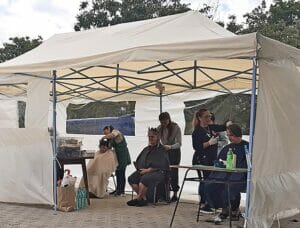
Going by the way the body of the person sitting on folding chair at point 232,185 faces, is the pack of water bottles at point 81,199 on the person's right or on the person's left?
on the person's right

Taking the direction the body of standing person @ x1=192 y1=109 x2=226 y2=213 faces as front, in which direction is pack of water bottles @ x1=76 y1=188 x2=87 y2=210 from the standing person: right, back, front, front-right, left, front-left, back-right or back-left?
back-right

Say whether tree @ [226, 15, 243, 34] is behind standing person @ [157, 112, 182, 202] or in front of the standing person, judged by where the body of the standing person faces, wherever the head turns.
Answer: behind

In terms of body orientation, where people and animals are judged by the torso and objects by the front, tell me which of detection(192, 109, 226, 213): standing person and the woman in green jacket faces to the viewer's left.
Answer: the woman in green jacket

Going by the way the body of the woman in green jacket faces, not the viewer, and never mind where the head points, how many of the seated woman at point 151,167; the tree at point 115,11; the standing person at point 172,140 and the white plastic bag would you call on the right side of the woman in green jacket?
1

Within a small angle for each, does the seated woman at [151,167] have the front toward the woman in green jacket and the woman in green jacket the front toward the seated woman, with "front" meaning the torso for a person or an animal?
no

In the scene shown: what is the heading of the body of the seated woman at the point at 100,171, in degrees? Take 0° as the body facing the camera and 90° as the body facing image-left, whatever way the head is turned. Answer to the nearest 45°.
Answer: approximately 45°

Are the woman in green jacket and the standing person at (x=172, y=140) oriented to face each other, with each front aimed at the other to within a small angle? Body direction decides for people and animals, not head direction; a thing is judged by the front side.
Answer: no

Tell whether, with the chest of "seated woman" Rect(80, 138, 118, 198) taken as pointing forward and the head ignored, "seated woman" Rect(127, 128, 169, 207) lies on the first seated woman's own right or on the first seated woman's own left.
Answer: on the first seated woman's own left

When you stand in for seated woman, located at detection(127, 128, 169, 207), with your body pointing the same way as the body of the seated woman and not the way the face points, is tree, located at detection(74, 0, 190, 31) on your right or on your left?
on your right
